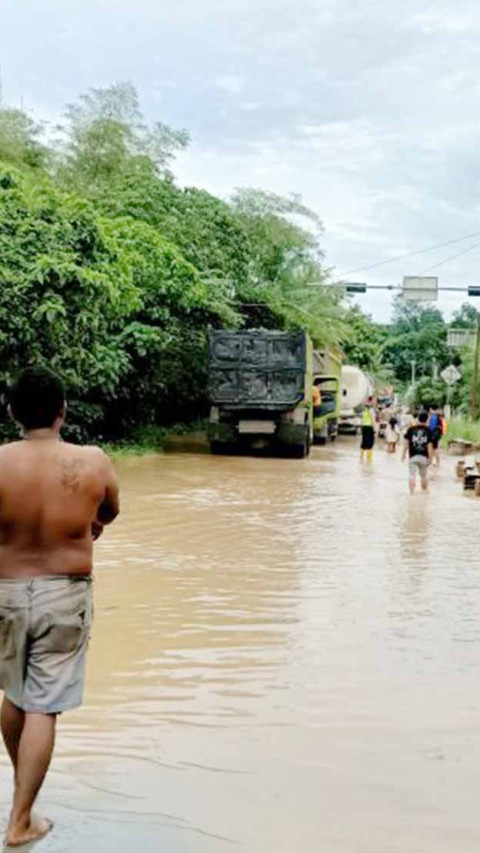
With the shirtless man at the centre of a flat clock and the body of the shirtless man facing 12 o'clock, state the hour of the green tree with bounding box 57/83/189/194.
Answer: The green tree is roughly at 12 o'clock from the shirtless man.

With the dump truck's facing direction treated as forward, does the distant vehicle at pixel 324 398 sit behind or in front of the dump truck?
in front

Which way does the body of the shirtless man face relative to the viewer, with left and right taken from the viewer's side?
facing away from the viewer

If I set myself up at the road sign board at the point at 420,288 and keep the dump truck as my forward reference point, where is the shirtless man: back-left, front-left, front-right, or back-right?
front-left

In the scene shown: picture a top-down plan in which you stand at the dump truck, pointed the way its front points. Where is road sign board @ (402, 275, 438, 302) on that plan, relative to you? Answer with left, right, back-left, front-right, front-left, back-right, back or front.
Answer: front-right

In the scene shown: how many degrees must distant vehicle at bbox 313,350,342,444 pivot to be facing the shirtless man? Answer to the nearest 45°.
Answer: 0° — it already faces them

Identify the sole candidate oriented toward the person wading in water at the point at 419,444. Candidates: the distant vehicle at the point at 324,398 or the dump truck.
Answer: the distant vehicle

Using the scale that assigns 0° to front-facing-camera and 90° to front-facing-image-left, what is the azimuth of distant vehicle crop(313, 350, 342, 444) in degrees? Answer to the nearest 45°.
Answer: approximately 0°

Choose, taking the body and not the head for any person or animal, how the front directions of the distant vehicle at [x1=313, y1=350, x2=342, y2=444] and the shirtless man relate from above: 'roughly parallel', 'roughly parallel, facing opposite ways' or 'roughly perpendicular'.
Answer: roughly parallel, facing opposite ways

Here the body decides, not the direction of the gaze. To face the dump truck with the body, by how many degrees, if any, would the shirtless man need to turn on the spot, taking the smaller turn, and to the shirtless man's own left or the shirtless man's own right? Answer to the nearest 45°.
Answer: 0° — they already face it

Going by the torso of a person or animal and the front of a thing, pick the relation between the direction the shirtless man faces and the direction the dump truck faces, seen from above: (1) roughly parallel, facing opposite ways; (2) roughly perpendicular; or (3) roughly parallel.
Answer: roughly parallel
